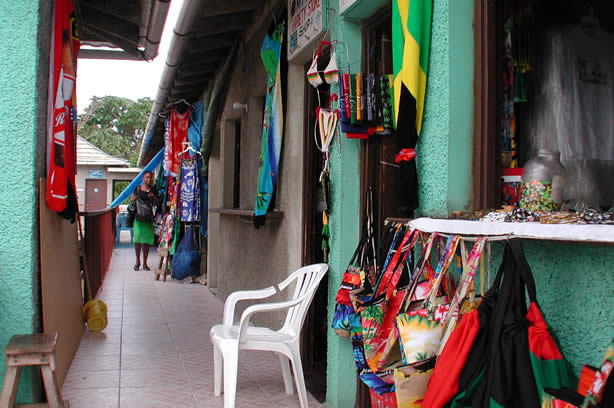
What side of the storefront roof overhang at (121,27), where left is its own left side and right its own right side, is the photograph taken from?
right

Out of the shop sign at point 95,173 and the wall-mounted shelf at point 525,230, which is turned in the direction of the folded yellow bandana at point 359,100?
the shop sign

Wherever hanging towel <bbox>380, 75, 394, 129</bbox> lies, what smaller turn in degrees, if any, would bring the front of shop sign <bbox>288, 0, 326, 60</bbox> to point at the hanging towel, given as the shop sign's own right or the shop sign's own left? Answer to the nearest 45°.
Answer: approximately 90° to the shop sign's own left

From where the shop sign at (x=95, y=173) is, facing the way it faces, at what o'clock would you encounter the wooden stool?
The wooden stool is roughly at 12 o'clock from the shop sign.

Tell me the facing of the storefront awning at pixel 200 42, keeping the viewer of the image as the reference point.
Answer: facing to the left of the viewer

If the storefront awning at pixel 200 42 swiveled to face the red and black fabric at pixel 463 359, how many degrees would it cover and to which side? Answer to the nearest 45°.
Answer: approximately 90° to its left

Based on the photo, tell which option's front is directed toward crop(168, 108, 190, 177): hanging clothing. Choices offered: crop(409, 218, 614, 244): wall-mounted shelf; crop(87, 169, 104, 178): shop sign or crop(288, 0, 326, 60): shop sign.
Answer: crop(87, 169, 104, 178): shop sign
